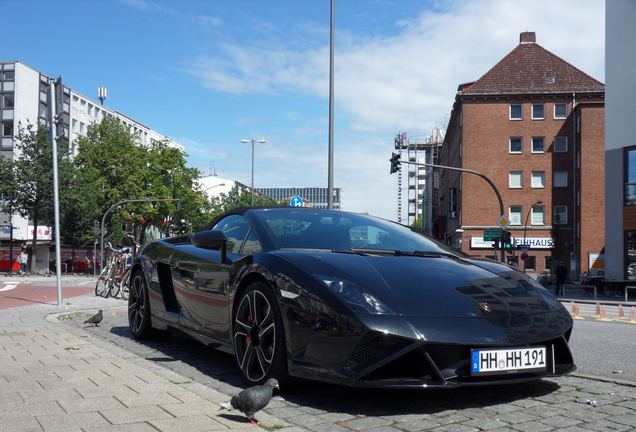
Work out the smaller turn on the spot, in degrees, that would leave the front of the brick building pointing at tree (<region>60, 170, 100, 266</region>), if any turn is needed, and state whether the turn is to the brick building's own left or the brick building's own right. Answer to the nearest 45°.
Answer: approximately 45° to the brick building's own right

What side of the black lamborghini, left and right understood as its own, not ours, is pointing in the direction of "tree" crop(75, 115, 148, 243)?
back

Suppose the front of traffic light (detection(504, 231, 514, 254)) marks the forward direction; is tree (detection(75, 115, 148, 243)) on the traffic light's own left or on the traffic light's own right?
on the traffic light's own right

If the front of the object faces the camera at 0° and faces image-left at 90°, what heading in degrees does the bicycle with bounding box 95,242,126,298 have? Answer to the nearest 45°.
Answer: approximately 45°

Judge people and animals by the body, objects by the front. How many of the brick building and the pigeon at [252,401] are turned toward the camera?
1

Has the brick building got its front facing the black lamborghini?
yes

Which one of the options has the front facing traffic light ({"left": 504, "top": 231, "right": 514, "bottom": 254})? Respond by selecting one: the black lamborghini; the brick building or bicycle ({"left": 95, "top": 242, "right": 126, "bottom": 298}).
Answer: the brick building
